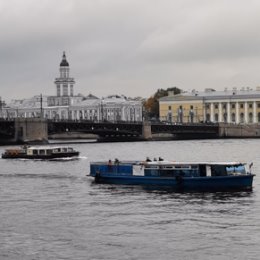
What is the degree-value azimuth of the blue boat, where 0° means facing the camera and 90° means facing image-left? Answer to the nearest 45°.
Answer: approximately 270°

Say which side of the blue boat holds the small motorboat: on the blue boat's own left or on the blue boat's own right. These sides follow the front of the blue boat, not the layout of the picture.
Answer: on the blue boat's own left
